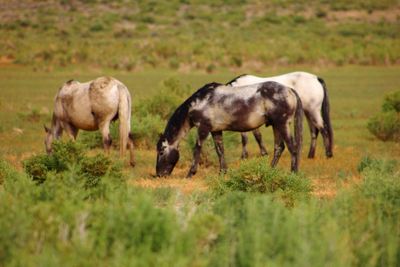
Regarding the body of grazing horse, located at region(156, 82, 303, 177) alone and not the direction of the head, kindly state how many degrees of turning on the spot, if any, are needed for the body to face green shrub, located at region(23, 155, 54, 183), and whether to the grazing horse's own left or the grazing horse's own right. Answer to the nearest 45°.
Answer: approximately 45° to the grazing horse's own left

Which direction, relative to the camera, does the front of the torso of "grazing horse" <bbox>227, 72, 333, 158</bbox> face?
to the viewer's left

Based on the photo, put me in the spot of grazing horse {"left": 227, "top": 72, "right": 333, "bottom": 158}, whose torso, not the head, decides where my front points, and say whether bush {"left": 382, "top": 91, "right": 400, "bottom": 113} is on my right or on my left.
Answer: on my right

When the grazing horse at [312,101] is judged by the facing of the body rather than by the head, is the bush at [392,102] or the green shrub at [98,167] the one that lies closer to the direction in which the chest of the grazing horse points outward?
the green shrub

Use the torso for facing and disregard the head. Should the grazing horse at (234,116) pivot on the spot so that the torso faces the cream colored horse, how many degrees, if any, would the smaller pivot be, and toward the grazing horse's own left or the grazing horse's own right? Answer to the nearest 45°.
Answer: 0° — it already faces it

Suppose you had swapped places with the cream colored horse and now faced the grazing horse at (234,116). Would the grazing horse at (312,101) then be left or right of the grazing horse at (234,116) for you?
left

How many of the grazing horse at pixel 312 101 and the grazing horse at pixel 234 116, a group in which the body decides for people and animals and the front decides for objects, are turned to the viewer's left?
2

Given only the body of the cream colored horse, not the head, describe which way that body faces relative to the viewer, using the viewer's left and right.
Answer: facing away from the viewer and to the left of the viewer

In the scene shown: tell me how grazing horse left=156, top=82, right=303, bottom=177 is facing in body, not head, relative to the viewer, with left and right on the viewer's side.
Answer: facing to the left of the viewer

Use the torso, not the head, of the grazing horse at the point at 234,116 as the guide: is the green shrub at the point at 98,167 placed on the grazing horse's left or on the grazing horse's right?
on the grazing horse's left

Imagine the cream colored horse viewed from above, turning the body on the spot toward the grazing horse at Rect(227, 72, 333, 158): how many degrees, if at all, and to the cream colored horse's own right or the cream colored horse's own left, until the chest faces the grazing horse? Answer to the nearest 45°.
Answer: approximately 135° to the cream colored horse's own right
